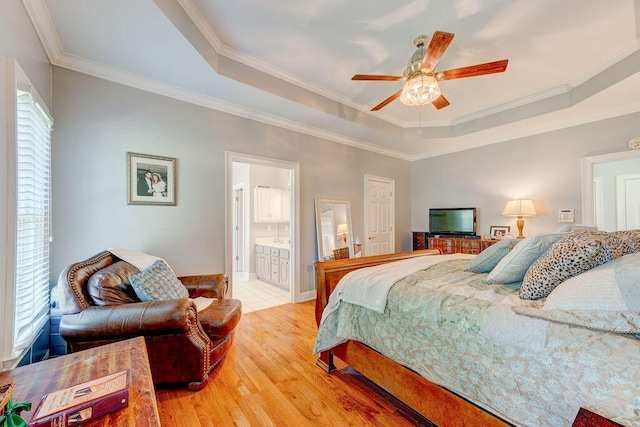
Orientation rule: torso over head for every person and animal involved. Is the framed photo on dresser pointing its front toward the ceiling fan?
yes

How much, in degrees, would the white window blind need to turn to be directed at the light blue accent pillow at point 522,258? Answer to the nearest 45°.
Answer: approximately 45° to its right

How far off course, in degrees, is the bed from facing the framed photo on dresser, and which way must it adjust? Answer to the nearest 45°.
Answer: approximately 45° to its right

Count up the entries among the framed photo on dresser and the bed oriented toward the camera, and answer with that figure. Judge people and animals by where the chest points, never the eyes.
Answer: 1

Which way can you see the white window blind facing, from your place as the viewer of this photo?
facing to the right of the viewer

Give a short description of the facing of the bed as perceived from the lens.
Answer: facing away from the viewer and to the left of the viewer

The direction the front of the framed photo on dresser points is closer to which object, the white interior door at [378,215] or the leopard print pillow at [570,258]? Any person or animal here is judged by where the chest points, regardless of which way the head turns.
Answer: the leopard print pillow
